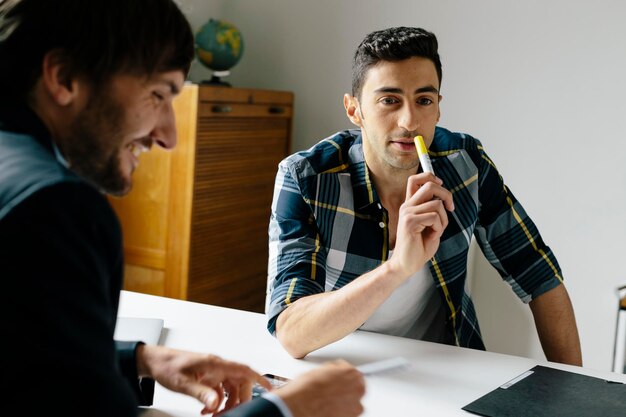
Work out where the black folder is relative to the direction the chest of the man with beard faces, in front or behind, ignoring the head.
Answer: in front

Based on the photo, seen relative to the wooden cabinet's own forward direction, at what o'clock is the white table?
The white table is roughly at 1 o'clock from the wooden cabinet.

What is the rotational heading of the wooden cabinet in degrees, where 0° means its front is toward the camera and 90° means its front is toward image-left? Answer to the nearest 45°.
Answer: approximately 315°

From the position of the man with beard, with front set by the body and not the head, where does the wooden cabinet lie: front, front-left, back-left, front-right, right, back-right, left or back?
left

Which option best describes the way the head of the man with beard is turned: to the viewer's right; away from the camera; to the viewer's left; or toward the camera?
to the viewer's right

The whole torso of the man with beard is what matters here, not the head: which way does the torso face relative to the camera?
to the viewer's right

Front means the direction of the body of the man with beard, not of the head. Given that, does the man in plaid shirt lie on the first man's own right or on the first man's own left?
on the first man's own left

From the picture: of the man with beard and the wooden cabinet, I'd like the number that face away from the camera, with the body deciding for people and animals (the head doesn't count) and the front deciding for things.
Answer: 0
